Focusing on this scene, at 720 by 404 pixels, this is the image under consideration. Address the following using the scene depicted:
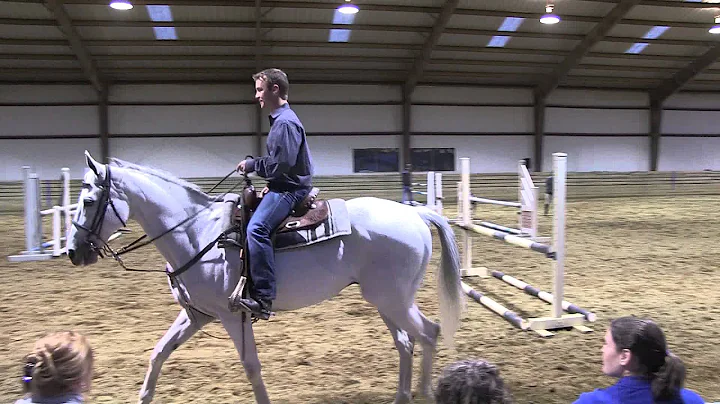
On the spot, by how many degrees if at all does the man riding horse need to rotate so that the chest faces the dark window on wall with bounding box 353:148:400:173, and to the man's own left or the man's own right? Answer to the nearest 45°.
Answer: approximately 90° to the man's own right

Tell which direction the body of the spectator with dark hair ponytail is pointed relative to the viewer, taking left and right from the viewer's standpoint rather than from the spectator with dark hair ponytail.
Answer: facing away from the viewer and to the left of the viewer

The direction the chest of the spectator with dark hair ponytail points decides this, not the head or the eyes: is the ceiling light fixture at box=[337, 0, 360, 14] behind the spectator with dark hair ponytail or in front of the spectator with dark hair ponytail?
in front

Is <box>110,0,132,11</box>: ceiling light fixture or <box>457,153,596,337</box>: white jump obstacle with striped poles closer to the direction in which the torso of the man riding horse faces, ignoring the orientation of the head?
the ceiling light fixture

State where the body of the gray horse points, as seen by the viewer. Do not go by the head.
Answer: to the viewer's left

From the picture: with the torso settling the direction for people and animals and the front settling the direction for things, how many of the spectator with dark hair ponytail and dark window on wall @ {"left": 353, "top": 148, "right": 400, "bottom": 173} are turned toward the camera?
1

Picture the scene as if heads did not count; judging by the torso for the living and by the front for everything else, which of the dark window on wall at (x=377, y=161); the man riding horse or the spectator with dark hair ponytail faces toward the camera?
the dark window on wall

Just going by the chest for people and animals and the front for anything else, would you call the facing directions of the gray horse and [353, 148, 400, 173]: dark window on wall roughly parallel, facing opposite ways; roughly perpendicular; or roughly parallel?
roughly perpendicular

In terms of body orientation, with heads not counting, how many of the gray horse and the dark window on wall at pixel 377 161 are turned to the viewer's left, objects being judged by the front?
1

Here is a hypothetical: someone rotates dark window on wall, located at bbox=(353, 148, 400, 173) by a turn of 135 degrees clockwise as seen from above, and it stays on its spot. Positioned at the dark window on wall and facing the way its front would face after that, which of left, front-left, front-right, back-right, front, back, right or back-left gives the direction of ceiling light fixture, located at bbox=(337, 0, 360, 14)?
back-left

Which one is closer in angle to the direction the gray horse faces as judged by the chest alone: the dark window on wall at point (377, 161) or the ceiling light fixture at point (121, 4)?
the ceiling light fixture

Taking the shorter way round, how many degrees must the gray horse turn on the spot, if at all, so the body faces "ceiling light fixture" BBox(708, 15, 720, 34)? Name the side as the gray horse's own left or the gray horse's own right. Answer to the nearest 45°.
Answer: approximately 135° to the gray horse's own right

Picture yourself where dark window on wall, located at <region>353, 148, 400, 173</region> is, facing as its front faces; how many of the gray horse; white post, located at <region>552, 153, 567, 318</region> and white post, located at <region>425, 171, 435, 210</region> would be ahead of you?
3

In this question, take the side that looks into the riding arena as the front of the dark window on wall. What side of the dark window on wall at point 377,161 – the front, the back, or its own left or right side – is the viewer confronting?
front

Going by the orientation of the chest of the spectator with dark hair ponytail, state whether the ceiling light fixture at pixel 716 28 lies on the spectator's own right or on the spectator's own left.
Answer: on the spectator's own right

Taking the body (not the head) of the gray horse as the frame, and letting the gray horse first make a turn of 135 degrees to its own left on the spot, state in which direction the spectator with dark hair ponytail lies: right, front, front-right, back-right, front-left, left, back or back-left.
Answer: front

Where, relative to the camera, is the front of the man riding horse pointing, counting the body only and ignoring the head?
to the viewer's left

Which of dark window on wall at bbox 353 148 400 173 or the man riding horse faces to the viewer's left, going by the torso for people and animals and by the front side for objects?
the man riding horse

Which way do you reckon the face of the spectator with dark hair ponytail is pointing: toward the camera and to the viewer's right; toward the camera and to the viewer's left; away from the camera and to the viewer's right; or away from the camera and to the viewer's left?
away from the camera and to the viewer's left

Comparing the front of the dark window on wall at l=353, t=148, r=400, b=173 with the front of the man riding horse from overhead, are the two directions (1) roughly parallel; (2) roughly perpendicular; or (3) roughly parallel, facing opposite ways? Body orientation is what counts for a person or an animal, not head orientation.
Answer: roughly perpendicular
